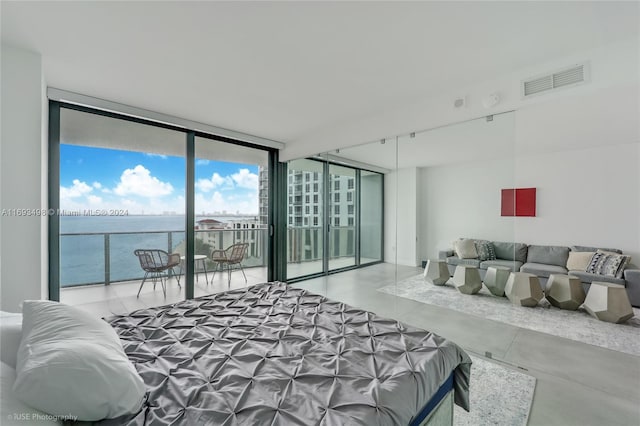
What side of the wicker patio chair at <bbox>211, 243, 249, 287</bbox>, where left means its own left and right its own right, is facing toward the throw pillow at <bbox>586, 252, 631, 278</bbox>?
left

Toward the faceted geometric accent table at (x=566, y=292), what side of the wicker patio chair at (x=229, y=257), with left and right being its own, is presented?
left

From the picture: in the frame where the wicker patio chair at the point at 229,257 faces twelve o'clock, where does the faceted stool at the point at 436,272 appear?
The faceted stool is roughly at 9 o'clock from the wicker patio chair.

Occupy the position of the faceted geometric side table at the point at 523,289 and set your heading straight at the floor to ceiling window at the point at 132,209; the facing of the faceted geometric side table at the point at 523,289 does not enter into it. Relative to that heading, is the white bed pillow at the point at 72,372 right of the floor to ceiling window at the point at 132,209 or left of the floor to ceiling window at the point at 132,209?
left

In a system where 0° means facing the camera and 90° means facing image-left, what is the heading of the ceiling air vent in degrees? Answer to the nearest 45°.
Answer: approximately 45°

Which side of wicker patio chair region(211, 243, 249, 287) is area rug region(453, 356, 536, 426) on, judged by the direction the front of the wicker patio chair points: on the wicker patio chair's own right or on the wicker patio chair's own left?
on the wicker patio chair's own left
